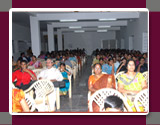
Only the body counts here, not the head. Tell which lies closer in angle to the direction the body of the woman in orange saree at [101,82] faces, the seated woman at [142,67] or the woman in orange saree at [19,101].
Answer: the woman in orange saree

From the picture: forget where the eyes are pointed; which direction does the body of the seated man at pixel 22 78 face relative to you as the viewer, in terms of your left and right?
facing the viewer

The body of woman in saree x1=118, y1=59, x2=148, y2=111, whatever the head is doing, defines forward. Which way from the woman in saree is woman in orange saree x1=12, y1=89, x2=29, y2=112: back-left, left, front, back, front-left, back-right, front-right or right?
front-right

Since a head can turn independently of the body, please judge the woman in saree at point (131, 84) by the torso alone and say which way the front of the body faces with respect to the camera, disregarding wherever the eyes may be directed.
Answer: toward the camera

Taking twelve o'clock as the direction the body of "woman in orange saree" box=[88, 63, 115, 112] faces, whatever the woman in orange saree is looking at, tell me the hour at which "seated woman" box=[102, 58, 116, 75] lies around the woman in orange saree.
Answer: The seated woman is roughly at 6 o'clock from the woman in orange saree.

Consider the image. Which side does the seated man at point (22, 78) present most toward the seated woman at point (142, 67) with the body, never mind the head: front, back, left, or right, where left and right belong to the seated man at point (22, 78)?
left

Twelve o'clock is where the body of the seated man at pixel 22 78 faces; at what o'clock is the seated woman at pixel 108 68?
the seated woman at pixel 108 68 is roughly at 8 o'clock from the seated man at pixel 22 78.

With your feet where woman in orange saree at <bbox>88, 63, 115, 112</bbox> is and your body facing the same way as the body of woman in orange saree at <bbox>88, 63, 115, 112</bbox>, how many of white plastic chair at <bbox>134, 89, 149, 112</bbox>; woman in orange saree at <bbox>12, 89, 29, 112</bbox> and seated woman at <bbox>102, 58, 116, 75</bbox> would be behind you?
1

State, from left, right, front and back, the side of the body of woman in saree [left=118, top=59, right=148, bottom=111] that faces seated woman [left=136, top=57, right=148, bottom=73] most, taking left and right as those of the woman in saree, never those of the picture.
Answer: back

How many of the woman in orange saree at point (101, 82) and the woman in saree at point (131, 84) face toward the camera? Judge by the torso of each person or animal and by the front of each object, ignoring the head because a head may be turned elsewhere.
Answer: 2
